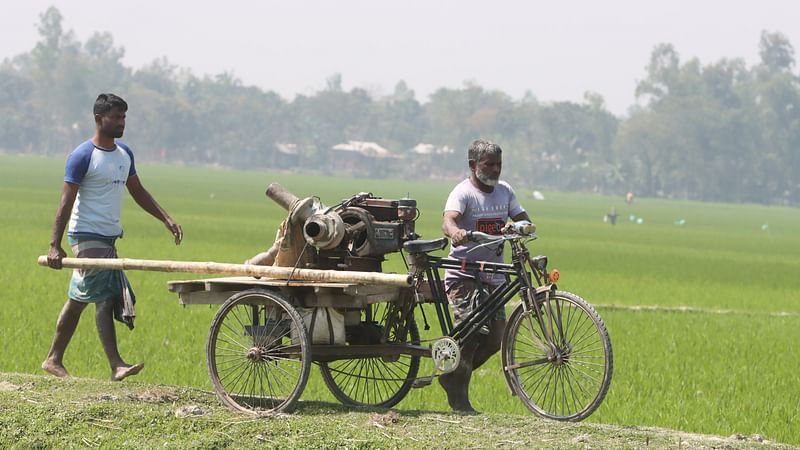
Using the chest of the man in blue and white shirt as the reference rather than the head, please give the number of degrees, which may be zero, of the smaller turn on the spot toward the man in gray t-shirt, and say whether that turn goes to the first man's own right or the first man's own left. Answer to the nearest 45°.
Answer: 0° — they already face them

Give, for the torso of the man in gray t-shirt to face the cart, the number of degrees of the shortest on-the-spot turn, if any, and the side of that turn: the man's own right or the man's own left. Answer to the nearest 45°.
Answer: approximately 135° to the man's own right

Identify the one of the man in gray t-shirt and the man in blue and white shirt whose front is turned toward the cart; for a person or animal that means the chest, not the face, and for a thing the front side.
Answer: the man in blue and white shirt

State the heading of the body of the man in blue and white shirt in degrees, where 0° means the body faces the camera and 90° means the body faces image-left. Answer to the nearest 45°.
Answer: approximately 315°

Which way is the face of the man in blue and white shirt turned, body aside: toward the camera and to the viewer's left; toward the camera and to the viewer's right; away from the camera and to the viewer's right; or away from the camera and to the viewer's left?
toward the camera and to the viewer's right

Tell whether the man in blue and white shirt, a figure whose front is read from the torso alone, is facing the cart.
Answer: yes

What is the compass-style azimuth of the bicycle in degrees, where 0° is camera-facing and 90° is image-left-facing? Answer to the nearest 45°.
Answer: approximately 315°
